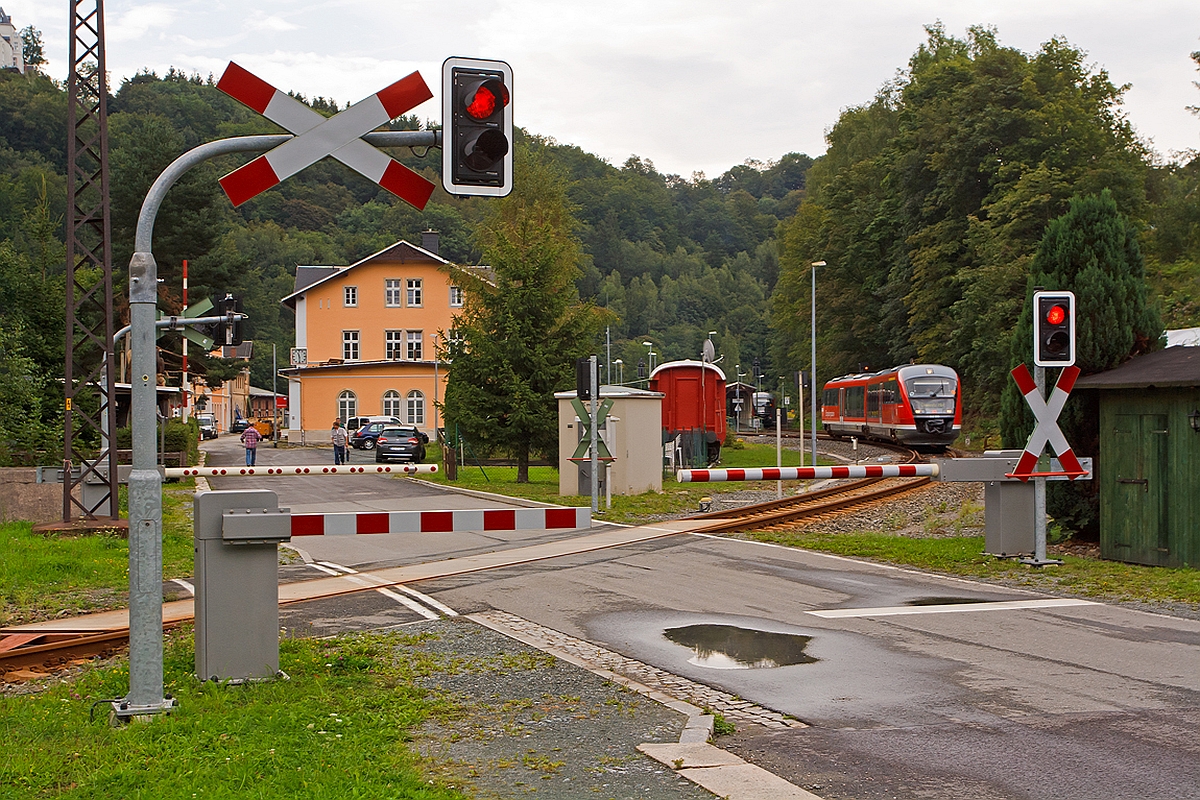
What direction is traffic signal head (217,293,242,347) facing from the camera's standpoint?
away from the camera

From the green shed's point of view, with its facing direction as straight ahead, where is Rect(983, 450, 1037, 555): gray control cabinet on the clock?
The gray control cabinet is roughly at 2 o'clock from the green shed.

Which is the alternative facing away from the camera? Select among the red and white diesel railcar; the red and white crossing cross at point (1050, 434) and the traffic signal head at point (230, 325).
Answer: the traffic signal head

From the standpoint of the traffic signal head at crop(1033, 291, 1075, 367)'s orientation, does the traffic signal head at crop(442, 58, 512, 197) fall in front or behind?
in front

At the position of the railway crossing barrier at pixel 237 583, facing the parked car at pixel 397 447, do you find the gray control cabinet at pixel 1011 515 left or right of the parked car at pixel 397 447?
right

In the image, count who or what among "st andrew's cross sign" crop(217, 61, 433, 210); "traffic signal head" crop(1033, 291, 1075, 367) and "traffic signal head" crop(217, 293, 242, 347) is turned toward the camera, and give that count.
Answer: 2

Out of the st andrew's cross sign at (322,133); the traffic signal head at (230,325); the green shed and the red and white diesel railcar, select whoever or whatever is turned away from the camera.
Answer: the traffic signal head

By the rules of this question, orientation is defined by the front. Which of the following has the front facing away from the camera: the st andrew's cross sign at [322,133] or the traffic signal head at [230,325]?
the traffic signal head

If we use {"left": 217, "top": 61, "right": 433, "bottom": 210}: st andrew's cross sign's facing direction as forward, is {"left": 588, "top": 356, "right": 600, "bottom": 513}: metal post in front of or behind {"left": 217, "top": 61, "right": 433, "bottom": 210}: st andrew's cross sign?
behind

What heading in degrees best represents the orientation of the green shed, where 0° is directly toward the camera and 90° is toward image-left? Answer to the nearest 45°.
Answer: approximately 0°

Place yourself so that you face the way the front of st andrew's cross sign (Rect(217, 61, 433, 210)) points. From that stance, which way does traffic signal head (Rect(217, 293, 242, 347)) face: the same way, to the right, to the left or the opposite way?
the opposite way
